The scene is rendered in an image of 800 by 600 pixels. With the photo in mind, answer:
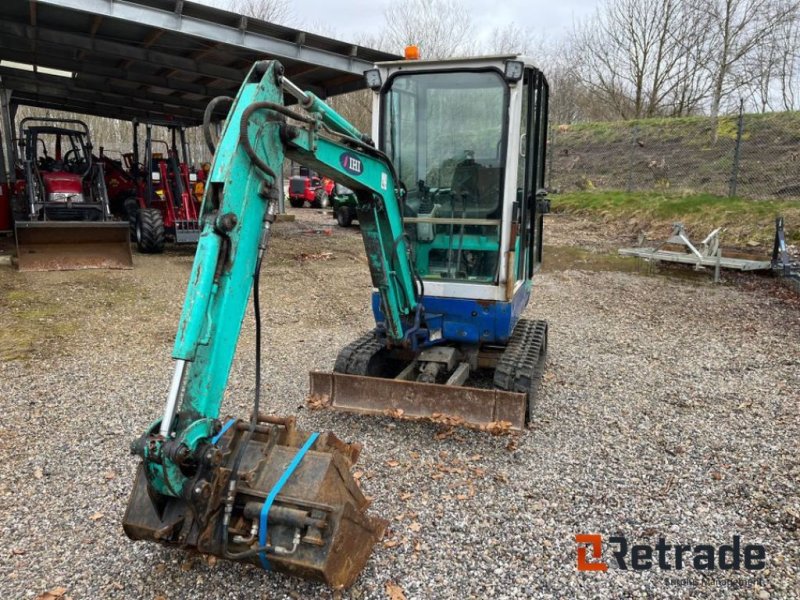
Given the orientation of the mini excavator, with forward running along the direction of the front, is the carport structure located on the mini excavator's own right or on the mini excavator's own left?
on the mini excavator's own right

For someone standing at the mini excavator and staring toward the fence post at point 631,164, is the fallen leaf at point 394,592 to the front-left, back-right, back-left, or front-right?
back-right

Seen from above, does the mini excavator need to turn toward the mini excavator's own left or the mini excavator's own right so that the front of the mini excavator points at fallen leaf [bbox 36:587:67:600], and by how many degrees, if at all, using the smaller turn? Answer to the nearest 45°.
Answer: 0° — it already faces it

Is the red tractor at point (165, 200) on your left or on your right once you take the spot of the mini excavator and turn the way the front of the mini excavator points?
on your right

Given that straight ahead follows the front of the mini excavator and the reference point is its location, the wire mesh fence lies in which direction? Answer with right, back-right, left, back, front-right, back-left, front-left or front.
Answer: back

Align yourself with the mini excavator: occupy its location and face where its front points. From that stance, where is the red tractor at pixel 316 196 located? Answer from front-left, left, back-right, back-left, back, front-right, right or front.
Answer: back-right

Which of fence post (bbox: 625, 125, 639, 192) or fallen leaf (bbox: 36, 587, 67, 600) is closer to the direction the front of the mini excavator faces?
the fallen leaf

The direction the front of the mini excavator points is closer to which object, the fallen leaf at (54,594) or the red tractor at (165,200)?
the fallen leaf

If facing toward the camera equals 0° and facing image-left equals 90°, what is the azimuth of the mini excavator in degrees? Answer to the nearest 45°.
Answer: approximately 45°

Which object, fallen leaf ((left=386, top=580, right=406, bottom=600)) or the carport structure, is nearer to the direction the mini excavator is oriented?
the fallen leaf

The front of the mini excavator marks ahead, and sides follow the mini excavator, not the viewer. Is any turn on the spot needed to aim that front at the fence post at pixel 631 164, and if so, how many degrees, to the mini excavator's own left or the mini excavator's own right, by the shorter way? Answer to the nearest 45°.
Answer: approximately 180°
